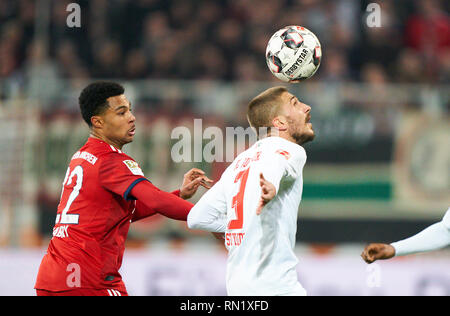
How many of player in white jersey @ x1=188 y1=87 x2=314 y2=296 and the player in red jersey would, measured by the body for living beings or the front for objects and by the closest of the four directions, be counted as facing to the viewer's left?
0

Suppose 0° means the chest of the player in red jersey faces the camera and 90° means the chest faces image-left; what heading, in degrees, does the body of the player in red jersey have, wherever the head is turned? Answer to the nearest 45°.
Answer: approximately 225°

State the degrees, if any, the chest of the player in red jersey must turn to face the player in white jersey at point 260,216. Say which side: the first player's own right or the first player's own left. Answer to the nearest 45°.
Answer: approximately 90° to the first player's own right

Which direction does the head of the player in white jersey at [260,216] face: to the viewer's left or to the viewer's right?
to the viewer's right

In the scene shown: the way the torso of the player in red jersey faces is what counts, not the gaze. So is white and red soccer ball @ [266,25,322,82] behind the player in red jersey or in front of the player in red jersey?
in front
